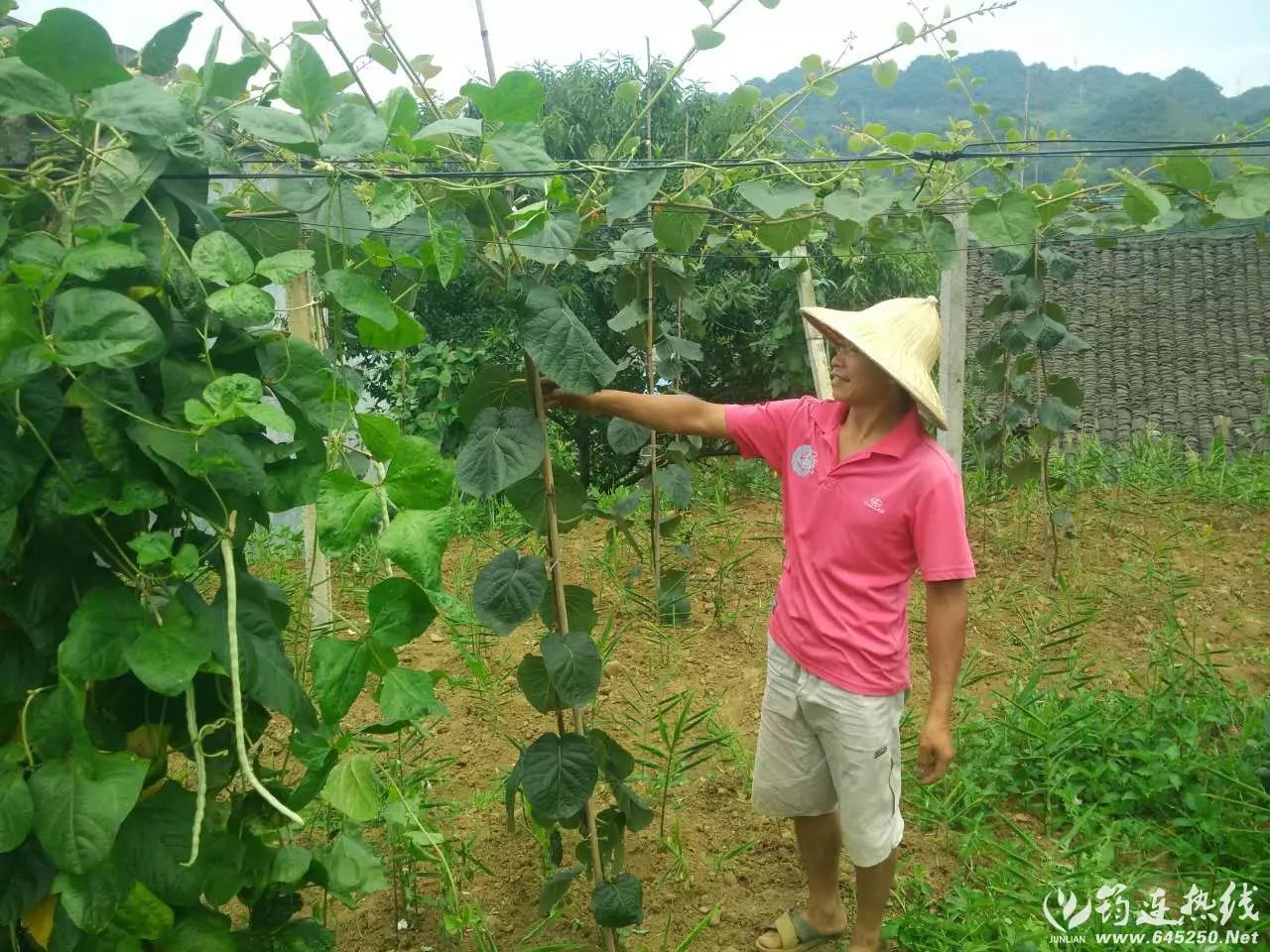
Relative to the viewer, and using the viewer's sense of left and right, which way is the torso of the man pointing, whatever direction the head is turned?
facing the viewer and to the left of the viewer

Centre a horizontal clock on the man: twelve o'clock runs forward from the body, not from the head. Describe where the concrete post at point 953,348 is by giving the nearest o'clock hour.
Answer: The concrete post is roughly at 5 o'clock from the man.

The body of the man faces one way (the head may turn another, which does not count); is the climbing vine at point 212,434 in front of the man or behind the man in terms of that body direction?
in front
